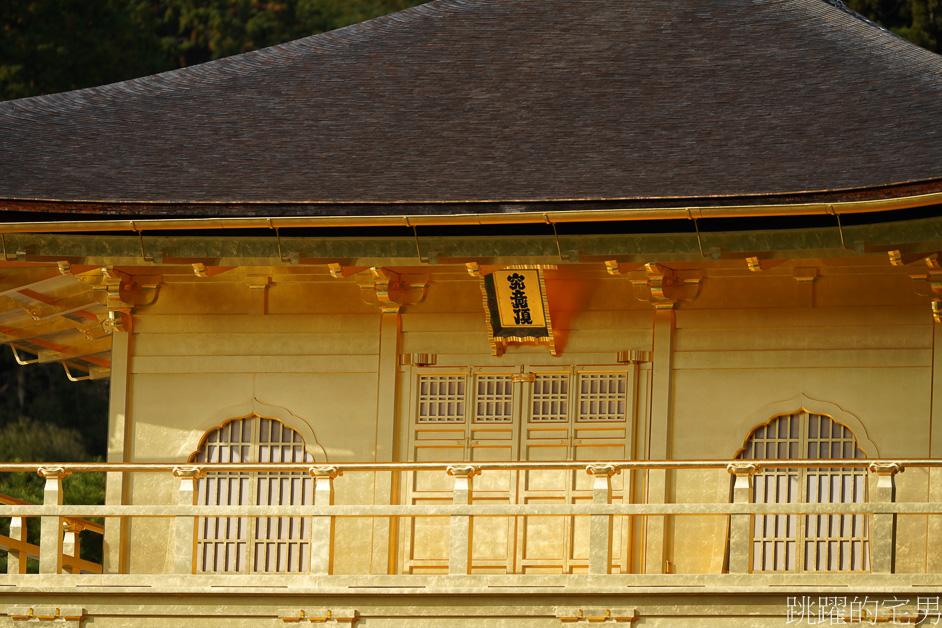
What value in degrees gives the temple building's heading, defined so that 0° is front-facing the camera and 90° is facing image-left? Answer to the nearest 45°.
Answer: approximately 0°
